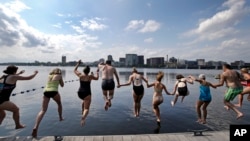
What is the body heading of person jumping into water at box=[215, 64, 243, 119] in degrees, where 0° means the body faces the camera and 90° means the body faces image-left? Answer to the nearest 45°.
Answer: approximately 135°
